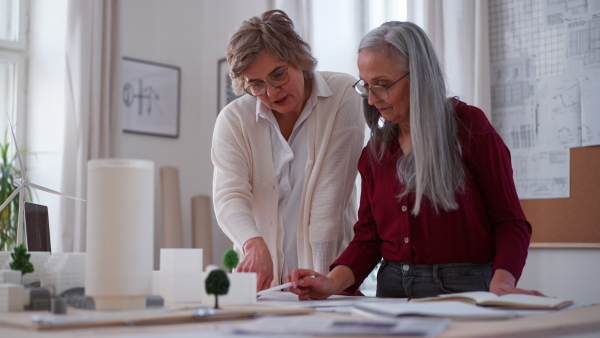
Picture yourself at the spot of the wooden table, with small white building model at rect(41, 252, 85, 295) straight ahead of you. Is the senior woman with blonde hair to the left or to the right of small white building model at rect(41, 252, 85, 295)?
right

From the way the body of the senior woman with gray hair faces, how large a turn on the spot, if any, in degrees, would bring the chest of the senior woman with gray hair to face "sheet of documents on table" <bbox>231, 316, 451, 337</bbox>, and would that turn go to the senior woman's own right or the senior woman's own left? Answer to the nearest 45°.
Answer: approximately 45° to the senior woman's own left

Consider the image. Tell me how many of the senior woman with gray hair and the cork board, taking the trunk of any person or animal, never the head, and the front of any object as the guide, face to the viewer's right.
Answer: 0

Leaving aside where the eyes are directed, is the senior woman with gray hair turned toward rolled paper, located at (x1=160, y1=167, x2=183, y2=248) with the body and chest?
no

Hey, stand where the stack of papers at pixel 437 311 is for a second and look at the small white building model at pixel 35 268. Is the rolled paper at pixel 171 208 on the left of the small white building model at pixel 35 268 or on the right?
right

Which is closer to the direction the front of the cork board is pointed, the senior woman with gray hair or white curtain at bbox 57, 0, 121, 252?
the senior woman with gray hair

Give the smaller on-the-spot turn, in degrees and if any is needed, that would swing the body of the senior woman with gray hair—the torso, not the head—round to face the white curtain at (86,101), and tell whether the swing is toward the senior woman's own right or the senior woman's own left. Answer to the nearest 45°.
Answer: approximately 90° to the senior woman's own right

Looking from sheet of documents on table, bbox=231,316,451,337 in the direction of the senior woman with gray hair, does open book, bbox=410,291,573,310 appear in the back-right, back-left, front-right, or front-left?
front-right

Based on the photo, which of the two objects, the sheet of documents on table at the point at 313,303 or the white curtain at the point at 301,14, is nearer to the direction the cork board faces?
the sheet of documents on table

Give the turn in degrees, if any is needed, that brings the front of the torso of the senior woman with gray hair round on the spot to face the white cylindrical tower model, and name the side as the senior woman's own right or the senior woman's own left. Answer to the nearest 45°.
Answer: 0° — they already face it

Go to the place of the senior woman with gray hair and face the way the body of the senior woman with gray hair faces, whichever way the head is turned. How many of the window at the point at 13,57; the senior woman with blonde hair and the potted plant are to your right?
3

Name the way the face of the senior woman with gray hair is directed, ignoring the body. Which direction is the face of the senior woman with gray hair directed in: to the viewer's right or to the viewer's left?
to the viewer's left

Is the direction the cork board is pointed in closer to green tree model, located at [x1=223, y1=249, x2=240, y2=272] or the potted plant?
the green tree model

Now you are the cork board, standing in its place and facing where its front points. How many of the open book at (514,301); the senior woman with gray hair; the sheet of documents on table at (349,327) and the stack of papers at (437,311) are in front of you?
4

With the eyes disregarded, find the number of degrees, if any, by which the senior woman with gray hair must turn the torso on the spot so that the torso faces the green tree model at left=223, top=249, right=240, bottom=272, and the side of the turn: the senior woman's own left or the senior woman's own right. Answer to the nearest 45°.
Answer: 0° — they already face it

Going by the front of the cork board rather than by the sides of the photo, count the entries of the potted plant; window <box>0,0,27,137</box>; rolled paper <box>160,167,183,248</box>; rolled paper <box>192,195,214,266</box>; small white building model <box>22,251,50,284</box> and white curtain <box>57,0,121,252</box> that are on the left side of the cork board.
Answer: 0

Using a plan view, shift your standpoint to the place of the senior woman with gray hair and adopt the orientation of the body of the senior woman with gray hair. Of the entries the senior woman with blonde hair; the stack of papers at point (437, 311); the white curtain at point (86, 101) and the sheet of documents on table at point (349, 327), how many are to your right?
2

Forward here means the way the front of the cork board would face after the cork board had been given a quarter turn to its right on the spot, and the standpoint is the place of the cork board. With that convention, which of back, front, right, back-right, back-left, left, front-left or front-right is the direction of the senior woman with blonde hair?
front-left

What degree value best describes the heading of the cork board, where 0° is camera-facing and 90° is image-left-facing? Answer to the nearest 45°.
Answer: approximately 0°

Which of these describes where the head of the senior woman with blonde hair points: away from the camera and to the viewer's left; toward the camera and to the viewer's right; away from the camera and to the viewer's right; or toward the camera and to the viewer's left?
toward the camera and to the viewer's right

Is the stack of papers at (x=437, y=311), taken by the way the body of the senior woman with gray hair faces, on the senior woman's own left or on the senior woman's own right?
on the senior woman's own left

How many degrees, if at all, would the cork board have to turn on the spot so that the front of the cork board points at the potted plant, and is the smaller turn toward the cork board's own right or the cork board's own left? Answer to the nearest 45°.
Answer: approximately 90° to the cork board's own right

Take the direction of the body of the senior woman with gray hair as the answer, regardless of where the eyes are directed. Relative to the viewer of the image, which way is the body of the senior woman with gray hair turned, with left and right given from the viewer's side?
facing the viewer and to the left of the viewer
